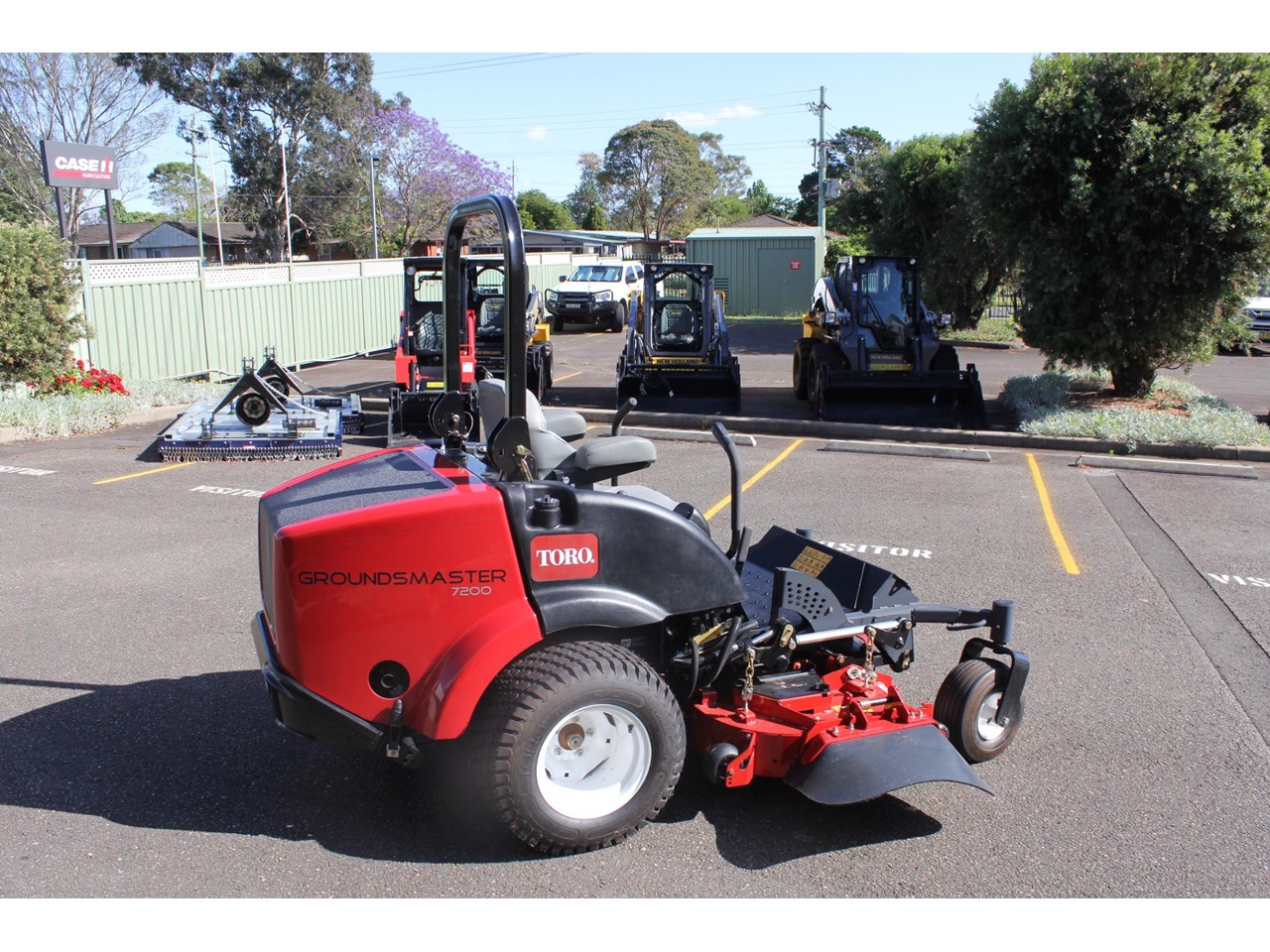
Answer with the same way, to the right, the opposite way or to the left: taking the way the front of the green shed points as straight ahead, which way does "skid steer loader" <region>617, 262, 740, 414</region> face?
the same way

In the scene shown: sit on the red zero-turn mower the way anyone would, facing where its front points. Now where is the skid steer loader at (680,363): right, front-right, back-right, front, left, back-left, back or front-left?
left

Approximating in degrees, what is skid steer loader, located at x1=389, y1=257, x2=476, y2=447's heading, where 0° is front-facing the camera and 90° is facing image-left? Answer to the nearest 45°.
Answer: approximately 0°

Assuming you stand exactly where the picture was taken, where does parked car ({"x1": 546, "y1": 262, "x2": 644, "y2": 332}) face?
facing the viewer and to the left of the viewer

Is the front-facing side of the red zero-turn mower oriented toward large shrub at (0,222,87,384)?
no

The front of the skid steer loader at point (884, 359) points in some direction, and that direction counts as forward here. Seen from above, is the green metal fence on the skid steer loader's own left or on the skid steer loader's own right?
on the skid steer loader's own right

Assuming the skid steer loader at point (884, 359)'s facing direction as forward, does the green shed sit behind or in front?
behind

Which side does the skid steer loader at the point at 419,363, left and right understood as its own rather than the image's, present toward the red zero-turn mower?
front

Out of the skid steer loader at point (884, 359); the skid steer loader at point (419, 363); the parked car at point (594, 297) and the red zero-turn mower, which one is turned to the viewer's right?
the red zero-turn mower

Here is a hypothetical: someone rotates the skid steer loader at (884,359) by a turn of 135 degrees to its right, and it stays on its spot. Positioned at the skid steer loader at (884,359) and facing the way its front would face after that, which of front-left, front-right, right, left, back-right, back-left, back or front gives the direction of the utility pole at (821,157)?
front-right

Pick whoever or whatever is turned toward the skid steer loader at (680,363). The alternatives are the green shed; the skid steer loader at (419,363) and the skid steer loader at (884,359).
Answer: the green shed

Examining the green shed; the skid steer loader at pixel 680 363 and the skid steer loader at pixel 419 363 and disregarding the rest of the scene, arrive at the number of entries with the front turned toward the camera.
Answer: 3

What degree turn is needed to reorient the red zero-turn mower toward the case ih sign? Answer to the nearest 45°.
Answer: approximately 135° to its left

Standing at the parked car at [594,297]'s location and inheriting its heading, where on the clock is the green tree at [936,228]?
The green tree is roughly at 8 o'clock from the parked car.

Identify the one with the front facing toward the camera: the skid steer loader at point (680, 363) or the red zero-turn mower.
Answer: the skid steer loader

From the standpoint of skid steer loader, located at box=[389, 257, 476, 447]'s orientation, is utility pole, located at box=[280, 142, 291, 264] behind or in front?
behind

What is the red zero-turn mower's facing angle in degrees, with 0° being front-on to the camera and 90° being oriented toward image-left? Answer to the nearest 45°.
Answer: approximately 270°

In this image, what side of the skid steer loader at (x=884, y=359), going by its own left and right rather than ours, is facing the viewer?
front

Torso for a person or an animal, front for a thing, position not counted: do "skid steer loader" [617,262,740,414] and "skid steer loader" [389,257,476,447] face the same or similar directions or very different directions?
same or similar directions

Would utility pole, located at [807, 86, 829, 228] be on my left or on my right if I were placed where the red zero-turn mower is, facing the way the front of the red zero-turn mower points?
on my left
